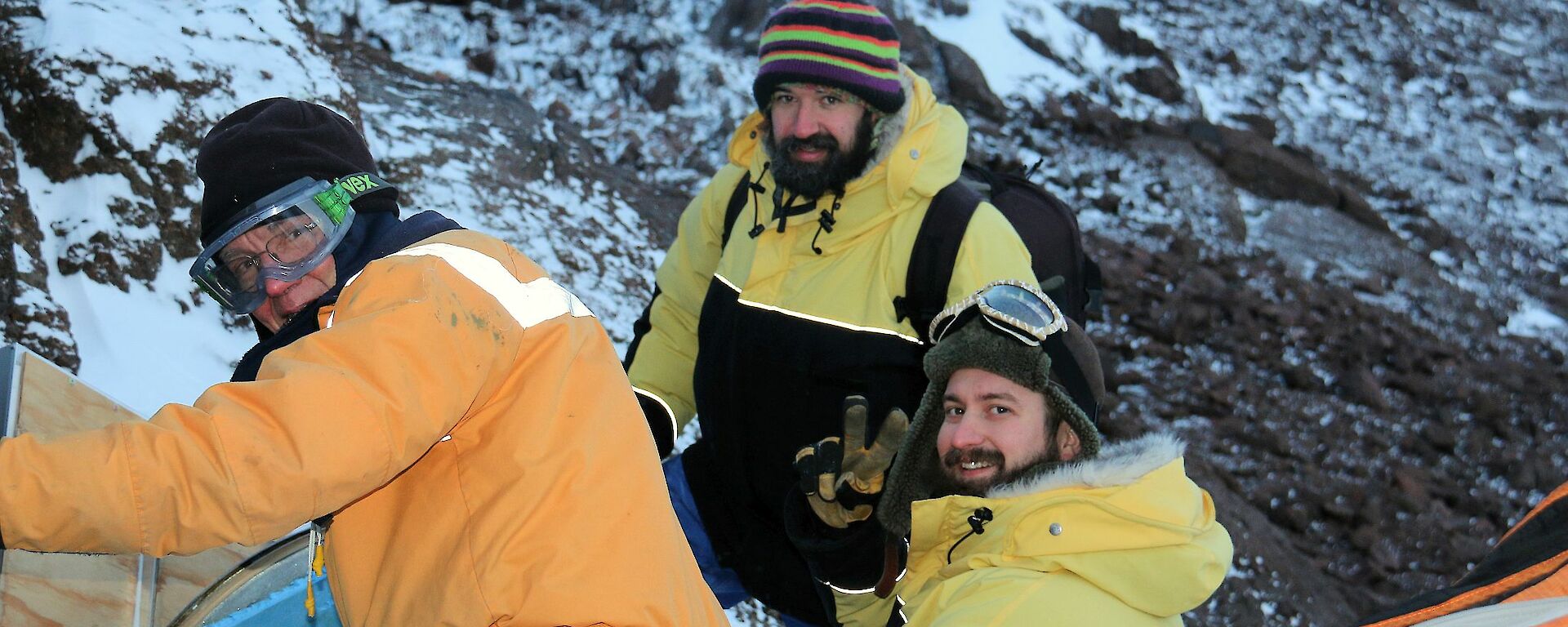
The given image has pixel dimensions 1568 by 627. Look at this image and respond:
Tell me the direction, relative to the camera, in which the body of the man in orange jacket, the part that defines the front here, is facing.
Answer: to the viewer's left

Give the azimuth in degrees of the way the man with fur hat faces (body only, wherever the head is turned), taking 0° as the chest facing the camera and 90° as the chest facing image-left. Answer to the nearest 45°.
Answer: approximately 45°

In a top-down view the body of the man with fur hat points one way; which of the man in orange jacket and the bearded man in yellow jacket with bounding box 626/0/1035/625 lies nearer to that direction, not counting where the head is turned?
the man in orange jacket

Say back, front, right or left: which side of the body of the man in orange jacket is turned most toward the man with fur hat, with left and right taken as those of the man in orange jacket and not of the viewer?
back
